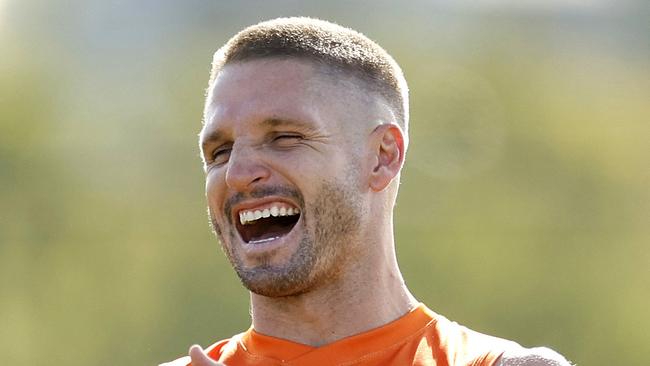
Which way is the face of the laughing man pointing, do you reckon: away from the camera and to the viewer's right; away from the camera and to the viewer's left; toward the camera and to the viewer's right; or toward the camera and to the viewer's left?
toward the camera and to the viewer's left

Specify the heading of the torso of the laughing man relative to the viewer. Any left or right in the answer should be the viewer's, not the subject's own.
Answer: facing the viewer and to the left of the viewer
